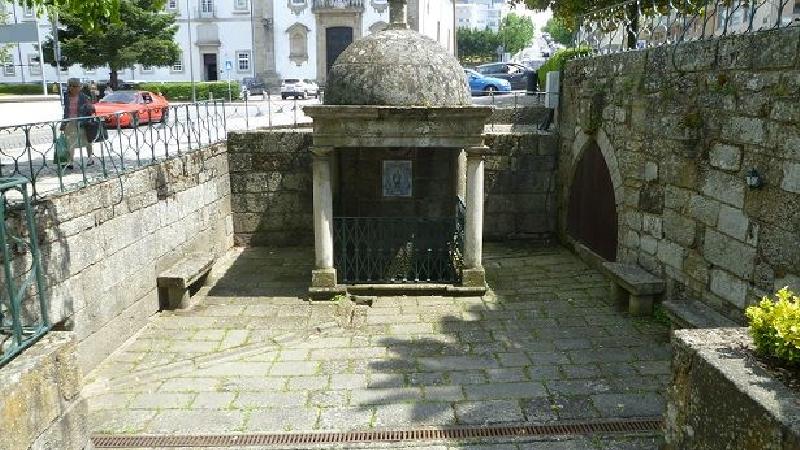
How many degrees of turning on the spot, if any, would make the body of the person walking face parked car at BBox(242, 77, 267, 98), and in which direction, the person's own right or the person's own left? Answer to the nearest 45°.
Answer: approximately 180°

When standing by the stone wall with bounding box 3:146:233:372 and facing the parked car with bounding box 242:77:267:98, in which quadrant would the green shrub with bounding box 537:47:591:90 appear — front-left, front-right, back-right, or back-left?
front-right

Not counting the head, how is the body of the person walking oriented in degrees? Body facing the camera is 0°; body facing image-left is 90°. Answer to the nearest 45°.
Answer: approximately 0°

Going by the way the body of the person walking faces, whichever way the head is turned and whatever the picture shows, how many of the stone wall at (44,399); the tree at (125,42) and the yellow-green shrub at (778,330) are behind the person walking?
1

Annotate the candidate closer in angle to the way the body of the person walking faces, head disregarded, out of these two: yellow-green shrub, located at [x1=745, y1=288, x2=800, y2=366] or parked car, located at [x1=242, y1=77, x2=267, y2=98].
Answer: the yellow-green shrub

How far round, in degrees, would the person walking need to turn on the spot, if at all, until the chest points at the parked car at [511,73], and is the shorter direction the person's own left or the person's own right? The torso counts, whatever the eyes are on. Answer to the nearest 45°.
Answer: approximately 135° to the person's own left

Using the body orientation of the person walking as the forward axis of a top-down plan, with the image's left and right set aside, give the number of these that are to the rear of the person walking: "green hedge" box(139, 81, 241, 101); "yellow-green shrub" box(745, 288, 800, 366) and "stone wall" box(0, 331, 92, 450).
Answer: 1

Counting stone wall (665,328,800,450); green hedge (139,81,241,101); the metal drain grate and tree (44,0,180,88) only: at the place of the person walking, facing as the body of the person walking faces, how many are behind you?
2

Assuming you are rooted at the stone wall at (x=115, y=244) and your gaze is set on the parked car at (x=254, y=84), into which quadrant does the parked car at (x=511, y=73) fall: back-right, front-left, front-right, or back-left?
front-right

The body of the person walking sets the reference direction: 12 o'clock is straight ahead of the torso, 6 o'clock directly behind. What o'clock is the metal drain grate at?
The metal drain grate is roughly at 11 o'clock from the person walking.

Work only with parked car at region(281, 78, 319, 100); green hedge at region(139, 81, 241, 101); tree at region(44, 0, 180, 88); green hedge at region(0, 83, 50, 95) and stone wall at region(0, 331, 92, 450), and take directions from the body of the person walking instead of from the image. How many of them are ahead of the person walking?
1

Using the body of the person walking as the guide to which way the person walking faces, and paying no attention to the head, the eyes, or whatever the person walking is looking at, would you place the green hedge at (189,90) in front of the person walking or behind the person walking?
behind
